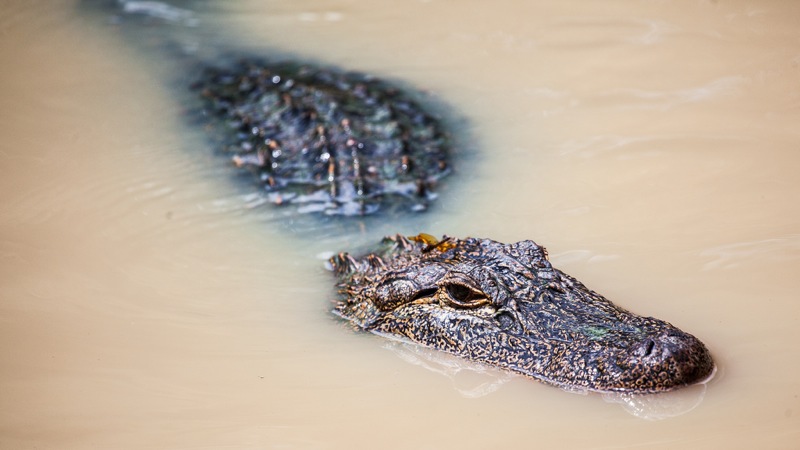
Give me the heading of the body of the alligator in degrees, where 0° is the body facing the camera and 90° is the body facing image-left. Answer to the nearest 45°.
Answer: approximately 315°
